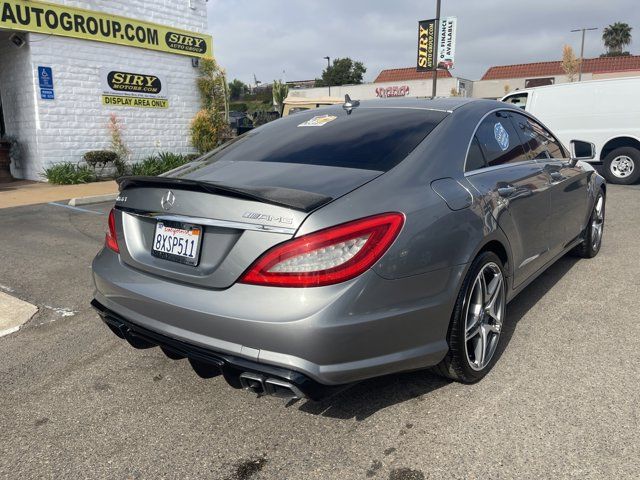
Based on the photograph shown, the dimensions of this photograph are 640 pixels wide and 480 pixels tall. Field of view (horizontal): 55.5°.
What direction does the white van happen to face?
to the viewer's left

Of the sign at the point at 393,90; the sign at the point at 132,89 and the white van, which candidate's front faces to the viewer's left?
the white van

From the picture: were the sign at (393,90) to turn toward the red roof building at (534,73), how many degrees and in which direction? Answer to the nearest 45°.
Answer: approximately 90° to its left

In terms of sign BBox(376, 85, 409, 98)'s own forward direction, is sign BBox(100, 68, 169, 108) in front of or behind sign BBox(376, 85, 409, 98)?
in front

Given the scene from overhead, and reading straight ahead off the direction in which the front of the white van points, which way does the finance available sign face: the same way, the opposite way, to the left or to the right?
to the left

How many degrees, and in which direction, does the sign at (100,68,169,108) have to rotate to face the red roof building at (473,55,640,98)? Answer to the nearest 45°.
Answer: approximately 90° to its left

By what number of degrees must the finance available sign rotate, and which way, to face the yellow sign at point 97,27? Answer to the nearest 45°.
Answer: approximately 45° to its right

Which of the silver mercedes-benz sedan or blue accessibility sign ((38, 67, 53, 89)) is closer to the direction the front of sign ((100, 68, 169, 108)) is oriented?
the silver mercedes-benz sedan

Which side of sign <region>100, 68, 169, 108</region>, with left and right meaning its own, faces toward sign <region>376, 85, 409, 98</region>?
left

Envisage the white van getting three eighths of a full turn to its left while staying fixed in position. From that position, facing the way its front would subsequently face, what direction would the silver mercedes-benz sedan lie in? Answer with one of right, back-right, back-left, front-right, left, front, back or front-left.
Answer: front-right

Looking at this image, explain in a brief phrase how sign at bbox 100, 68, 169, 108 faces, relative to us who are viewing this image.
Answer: facing the viewer and to the right of the viewer
